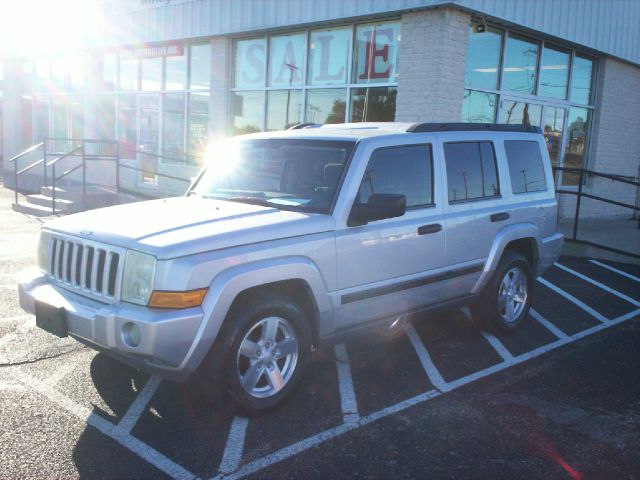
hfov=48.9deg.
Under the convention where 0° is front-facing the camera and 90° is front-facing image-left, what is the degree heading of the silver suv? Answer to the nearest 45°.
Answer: approximately 45°
